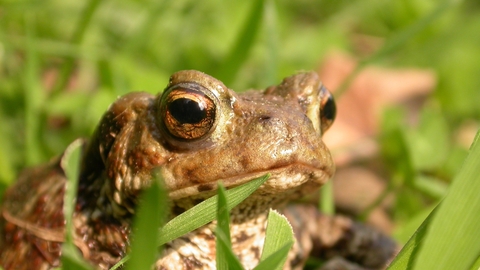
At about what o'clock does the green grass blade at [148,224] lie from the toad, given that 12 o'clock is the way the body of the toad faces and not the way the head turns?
The green grass blade is roughly at 2 o'clock from the toad.

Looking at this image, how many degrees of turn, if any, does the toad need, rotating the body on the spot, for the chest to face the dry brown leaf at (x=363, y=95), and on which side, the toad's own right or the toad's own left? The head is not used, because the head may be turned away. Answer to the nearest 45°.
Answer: approximately 90° to the toad's own left

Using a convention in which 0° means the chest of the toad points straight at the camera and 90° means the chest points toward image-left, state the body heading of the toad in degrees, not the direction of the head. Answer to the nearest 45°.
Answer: approximately 315°
